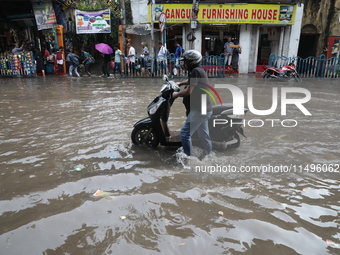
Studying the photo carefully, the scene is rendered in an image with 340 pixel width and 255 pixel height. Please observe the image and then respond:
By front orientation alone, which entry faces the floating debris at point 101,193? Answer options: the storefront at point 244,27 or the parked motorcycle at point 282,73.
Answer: the storefront

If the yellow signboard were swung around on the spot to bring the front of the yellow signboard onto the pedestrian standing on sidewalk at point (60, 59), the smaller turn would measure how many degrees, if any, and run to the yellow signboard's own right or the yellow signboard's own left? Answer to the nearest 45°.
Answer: approximately 90° to the yellow signboard's own right

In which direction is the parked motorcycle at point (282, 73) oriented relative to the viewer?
to the viewer's right

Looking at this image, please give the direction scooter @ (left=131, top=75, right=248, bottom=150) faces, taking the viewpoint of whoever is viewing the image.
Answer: facing to the left of the viewer

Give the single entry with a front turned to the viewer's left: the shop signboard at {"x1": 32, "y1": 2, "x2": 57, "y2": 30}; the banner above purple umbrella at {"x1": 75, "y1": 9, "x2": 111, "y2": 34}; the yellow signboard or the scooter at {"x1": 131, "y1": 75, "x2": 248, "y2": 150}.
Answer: the scooter

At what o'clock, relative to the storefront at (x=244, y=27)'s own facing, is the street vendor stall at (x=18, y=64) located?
The street vendor stall is roughly at 2 o'clock from the storefront.

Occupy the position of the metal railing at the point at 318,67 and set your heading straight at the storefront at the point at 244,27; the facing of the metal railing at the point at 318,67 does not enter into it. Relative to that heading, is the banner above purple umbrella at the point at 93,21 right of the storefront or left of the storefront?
left

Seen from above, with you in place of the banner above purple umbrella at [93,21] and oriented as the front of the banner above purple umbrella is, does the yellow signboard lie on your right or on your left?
on your left

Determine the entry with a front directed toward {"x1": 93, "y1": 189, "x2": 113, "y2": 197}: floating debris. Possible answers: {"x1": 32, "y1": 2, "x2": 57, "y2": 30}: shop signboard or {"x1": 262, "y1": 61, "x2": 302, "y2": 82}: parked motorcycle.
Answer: the shop signboard

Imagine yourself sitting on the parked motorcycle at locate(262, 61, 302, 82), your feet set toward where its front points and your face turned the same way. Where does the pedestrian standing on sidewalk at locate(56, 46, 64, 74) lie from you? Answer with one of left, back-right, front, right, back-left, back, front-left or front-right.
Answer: back
